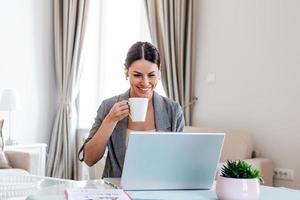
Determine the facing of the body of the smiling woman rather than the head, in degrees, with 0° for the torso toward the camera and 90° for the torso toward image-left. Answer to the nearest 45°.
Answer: approximately 0°

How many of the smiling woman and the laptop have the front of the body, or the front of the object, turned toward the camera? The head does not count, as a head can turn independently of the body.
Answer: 1

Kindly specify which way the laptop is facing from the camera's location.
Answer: facing away from the viewer and to the left of the viewer

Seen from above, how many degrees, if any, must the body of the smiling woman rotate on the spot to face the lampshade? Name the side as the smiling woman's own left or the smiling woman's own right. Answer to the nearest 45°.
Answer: approximately 135° to the smiling woman's own right

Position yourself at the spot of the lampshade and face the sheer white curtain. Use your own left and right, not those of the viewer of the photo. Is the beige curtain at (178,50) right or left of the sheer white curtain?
right

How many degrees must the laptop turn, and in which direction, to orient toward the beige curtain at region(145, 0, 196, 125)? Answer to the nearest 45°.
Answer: approximately 45° to its right

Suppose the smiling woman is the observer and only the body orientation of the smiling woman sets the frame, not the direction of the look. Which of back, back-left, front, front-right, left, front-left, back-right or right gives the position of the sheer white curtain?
back

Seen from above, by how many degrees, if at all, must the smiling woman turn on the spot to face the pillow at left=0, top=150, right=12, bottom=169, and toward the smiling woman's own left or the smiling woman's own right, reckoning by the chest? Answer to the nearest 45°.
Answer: approximately 135° to the smiling woman's own right
